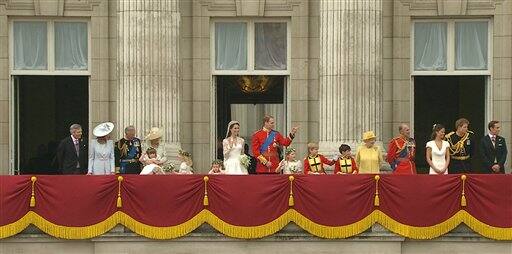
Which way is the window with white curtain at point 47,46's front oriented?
toward the camera

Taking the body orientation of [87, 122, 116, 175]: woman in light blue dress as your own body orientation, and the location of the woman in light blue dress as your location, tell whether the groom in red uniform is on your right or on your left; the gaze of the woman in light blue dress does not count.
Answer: on your left

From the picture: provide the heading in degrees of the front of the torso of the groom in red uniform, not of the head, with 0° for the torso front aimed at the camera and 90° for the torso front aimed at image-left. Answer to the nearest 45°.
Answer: approximately 315°

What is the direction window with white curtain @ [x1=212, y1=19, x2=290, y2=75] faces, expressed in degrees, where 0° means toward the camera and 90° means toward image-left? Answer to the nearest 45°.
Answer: approximately 0°

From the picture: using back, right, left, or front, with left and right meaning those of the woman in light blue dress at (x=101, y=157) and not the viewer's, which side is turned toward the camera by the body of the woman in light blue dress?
front

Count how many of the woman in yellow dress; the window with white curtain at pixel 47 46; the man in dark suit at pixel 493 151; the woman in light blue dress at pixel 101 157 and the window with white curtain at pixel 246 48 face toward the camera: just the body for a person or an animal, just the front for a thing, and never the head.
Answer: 5

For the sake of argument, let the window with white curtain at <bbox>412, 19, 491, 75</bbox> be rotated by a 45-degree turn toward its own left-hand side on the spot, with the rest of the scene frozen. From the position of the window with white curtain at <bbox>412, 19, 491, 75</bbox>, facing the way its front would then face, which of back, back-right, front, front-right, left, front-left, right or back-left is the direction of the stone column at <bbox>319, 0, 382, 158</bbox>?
right

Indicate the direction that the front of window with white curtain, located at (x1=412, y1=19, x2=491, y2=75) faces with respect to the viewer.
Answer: facing the viewer

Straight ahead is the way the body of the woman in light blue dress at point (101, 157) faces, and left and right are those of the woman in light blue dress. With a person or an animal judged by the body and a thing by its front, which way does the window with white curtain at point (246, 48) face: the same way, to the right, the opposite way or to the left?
the same way

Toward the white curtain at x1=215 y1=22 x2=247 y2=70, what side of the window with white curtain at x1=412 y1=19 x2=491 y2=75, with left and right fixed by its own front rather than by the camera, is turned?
right

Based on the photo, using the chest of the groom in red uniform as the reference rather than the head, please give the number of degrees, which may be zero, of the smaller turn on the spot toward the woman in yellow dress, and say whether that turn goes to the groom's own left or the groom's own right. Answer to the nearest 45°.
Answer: approximately 45° to the groom's own left

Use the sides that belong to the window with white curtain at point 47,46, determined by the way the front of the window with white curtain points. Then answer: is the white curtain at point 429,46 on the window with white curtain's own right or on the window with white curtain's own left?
on the window with white curtain's own left

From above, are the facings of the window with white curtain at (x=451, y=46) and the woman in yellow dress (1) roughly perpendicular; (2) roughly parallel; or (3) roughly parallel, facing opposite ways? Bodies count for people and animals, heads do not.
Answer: roughly parallel
